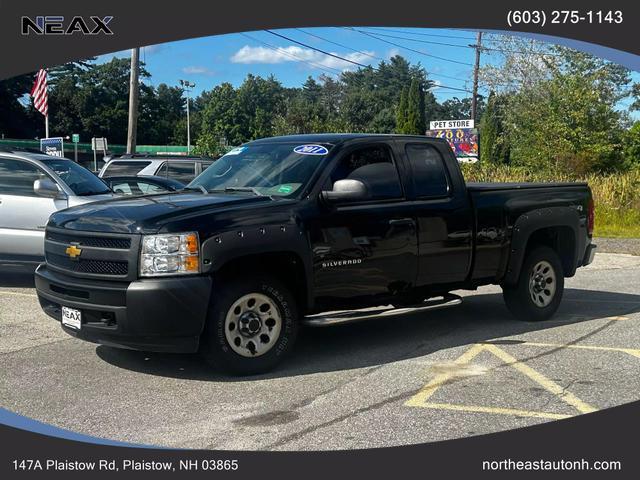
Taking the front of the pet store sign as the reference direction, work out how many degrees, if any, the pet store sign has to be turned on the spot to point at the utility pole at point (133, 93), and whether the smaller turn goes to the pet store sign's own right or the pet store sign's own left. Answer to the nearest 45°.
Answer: approximately 45° to the pet store sign's own right

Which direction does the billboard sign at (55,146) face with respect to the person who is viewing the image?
facing the viewer

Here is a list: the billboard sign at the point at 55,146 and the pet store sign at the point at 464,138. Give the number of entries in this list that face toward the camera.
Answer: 2

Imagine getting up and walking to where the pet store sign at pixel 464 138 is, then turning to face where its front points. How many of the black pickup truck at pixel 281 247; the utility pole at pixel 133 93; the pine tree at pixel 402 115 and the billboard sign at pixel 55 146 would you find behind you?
1

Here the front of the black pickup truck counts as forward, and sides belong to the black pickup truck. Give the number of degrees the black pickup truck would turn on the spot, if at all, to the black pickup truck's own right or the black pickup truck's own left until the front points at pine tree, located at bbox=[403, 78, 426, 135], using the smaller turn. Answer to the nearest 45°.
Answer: approximately 135° to the black pickup truck's own right

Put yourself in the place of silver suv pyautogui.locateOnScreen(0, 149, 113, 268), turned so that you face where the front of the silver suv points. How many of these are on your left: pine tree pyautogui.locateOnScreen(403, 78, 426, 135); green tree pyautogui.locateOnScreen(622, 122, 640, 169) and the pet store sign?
3

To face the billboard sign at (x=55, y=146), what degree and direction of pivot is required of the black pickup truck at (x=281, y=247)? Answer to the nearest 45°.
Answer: approximately 90° to its right

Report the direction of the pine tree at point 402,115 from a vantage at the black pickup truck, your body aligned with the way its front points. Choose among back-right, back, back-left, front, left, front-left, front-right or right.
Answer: back-right

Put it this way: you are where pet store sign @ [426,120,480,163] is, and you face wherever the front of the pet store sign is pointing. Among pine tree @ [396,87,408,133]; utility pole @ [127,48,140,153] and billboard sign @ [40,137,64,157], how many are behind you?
1

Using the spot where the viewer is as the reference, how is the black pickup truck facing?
facing the viewer and to the left of the viewer

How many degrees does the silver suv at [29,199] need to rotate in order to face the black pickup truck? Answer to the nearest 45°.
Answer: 0° — it already faces it

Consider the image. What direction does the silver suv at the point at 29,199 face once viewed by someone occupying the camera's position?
facing the viewer and to the right of the viewer

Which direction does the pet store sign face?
toward the camera
